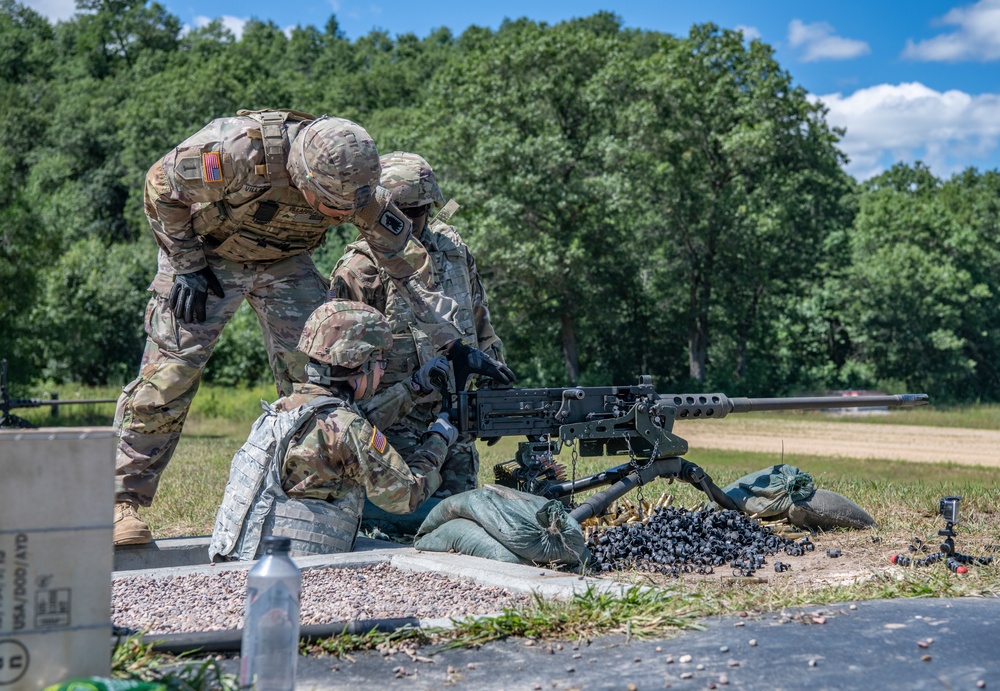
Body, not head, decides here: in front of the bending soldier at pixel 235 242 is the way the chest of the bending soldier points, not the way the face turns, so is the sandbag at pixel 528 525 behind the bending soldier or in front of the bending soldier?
in front

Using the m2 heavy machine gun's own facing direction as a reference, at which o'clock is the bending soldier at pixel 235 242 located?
The bending soldier is roughly at 5 o'clock from the m2 heavy machine gun.

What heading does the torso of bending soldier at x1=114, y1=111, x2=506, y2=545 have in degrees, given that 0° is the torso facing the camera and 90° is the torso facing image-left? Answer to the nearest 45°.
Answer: approximately 315°

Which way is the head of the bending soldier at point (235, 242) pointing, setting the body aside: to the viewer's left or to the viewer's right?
to the viewer's right

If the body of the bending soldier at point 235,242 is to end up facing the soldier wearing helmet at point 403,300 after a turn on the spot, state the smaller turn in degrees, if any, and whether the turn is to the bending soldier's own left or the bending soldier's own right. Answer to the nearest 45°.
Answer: approximately 90° to the bending soldier's own left

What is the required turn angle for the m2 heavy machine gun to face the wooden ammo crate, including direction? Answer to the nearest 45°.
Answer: approximately 90° to its right

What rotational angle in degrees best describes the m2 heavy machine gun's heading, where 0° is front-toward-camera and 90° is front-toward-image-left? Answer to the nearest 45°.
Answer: approximately 270°

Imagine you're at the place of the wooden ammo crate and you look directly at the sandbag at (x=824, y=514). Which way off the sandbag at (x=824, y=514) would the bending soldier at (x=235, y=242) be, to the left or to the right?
left

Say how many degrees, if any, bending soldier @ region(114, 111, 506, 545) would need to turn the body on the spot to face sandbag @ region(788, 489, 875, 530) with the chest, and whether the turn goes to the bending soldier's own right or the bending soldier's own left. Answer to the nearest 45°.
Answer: approximately 45° to the bending soldier's own left

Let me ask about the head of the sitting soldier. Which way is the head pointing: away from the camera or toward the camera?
away from the camera
